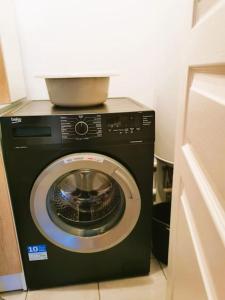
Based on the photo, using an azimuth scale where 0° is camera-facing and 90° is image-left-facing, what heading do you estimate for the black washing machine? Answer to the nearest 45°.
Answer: approximately 0°
